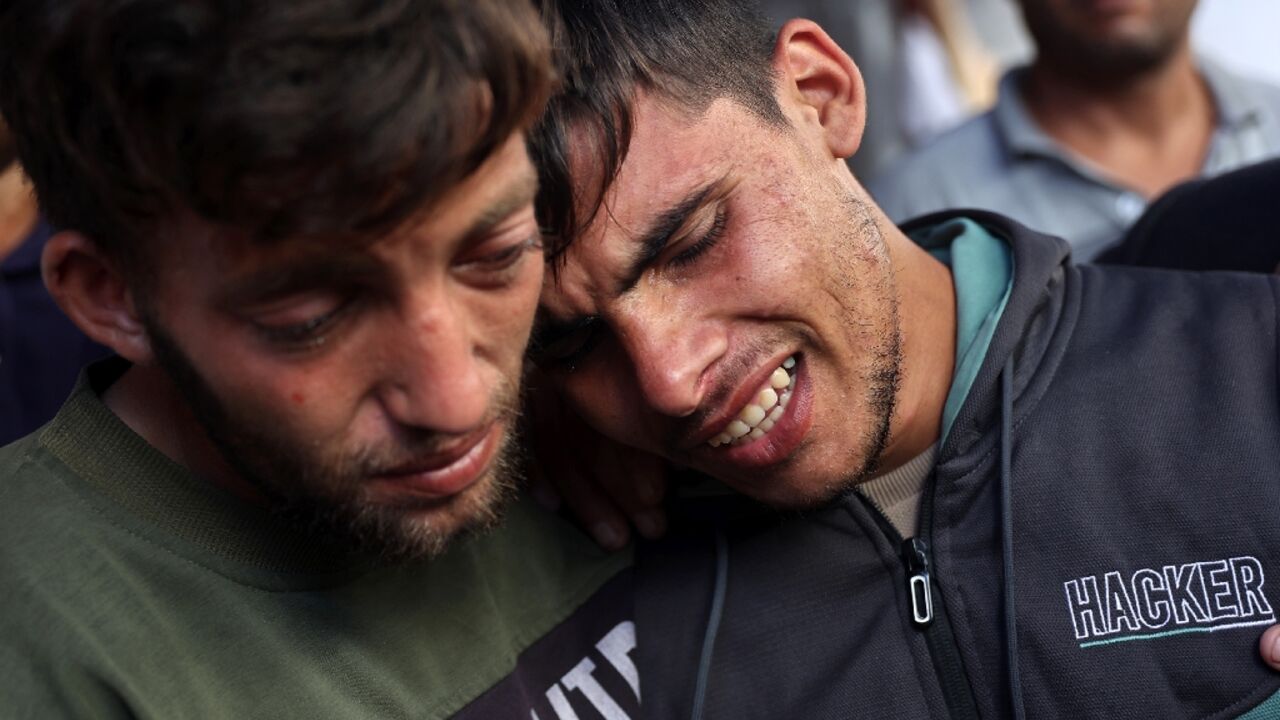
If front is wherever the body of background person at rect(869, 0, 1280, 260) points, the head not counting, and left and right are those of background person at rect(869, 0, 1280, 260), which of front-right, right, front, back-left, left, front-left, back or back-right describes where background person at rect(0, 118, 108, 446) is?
front-right

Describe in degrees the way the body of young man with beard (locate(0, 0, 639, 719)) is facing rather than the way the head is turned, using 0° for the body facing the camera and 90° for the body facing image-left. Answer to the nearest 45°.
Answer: approximately 315°

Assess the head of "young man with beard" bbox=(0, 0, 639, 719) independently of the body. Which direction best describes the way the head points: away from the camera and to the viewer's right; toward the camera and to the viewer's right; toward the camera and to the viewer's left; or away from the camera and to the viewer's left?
toward the camera and to the viewer's right

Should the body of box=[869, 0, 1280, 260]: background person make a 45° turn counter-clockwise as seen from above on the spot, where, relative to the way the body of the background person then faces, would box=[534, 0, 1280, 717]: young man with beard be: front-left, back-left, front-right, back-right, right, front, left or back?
front-right

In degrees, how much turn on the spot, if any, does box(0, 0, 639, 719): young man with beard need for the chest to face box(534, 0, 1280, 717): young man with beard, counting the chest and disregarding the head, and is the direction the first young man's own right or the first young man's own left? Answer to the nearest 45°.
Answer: approximately 45° to the first young man's own left

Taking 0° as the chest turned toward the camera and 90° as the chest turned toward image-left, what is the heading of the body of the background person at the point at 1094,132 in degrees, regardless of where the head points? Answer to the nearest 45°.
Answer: approximately 0°

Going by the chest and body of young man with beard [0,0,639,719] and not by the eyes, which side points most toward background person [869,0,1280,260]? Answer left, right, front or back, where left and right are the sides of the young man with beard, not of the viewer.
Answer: left

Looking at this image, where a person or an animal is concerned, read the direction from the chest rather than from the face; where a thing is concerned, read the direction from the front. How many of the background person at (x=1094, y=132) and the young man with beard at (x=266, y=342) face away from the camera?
0

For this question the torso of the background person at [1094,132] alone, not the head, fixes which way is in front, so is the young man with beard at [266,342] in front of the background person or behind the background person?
in front

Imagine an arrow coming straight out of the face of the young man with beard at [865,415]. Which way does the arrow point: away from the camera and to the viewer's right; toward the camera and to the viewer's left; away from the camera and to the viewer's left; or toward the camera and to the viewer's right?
toward the camera and to the viewer's left

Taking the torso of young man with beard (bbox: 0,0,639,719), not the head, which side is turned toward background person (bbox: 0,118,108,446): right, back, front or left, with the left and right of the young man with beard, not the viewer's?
back
